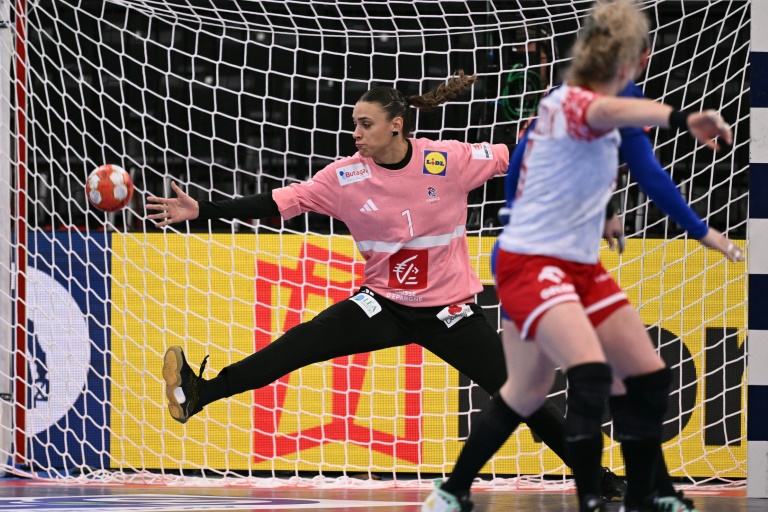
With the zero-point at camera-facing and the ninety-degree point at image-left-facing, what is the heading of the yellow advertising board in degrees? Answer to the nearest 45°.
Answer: approximately 0°

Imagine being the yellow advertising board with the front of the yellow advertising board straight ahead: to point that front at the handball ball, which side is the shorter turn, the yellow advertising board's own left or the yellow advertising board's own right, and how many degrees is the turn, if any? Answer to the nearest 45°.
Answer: approximately 45° to the yellow advertising board's own right
